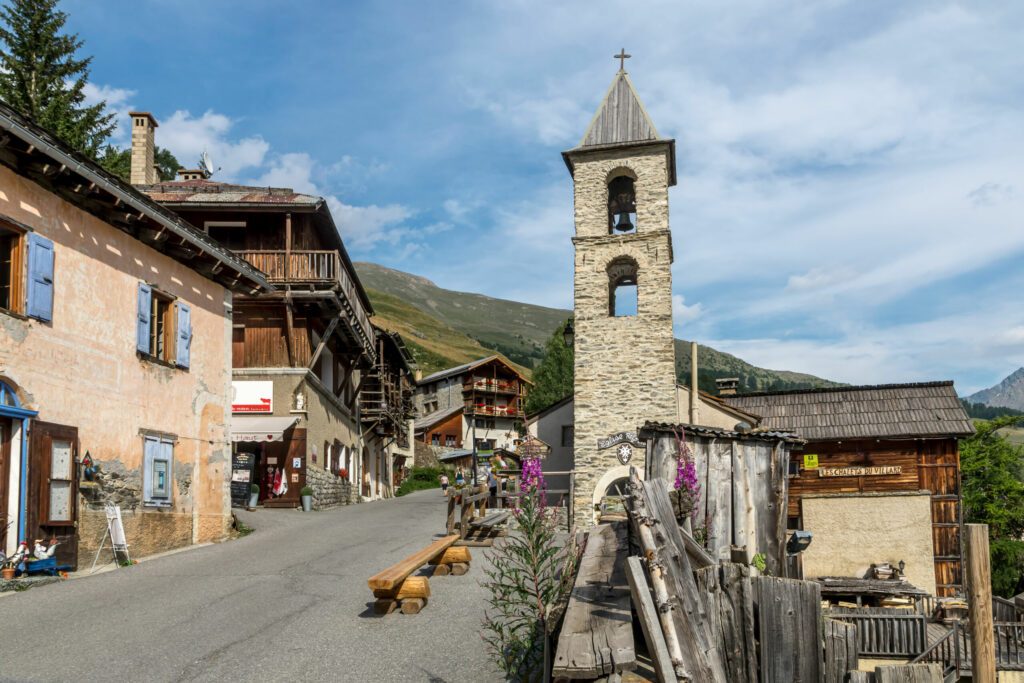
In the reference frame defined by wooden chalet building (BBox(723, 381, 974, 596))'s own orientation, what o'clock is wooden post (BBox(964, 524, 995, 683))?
The wooden post is roughly at 12 o'clock from the wooden chalet building.

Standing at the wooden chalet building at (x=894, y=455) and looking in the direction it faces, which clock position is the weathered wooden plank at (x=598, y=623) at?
The weathered wooden plank is roughly at 12 o'clock from the wooden chalet building.

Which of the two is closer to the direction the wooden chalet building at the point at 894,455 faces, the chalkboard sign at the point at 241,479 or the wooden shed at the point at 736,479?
the wooden shed

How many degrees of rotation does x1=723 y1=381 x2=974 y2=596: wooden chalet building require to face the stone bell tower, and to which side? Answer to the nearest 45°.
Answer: approximately 90° to its right

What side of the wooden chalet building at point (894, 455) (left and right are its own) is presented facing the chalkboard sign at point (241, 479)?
right

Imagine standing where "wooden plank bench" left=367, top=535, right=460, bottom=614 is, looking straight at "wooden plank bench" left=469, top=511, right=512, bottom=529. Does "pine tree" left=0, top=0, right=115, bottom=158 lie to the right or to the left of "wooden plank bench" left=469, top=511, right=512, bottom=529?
left

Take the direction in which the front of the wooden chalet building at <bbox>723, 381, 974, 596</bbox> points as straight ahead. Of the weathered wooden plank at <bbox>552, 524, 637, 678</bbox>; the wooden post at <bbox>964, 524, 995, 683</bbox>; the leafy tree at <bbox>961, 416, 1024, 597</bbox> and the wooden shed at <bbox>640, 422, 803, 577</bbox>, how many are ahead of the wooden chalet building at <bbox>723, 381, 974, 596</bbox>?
3

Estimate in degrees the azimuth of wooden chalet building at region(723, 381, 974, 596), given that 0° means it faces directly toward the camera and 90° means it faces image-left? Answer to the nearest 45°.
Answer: approximately 0°
